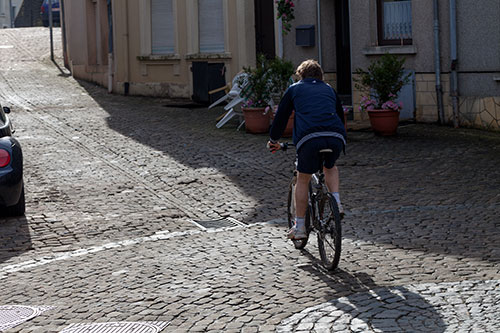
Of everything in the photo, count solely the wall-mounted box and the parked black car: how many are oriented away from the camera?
1

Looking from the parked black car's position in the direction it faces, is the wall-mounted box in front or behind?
in front

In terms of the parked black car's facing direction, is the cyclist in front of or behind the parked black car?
behind

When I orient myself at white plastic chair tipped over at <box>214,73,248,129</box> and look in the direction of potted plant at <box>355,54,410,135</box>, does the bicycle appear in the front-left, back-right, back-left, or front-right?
front-right

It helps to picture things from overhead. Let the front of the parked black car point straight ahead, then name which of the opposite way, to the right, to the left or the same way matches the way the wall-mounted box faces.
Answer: the opposite way

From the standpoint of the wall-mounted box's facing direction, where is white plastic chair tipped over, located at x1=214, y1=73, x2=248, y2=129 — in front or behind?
in front

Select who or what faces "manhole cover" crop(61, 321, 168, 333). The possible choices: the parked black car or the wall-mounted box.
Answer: the wall-mounted box

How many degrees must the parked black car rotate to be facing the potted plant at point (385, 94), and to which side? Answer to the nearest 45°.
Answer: approximately 45° to its right

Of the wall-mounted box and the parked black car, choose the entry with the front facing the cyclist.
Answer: the wall-mounted box

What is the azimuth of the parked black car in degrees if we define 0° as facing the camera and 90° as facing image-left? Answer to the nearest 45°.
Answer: approximately 180°

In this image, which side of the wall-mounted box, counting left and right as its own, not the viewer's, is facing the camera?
front

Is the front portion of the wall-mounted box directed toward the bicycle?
yes

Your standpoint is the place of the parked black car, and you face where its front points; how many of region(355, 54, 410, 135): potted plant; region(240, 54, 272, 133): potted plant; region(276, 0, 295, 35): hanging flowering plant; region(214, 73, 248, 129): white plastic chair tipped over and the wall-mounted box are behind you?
0

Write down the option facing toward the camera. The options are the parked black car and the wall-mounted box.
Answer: the wall-mounted box
